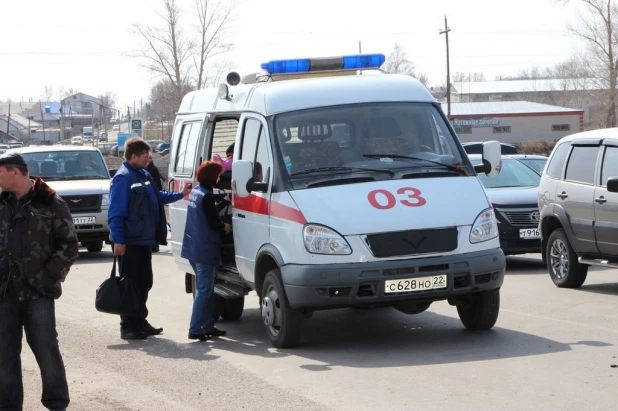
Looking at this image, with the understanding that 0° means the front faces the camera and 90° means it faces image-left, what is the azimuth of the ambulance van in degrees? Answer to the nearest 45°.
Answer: approximately 315°

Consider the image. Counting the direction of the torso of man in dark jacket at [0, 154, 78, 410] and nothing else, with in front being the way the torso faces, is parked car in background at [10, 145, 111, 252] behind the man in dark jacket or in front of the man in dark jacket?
behind

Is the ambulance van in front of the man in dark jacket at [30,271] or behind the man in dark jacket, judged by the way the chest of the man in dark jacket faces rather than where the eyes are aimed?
behind

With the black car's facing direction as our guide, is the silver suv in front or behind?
in front

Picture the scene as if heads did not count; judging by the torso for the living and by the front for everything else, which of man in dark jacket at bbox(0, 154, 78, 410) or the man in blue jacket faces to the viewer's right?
the man in blue jacket

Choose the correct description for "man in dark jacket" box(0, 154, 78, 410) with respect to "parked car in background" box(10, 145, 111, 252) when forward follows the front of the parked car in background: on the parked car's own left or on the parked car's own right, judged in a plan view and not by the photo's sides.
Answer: on the parked car's own right

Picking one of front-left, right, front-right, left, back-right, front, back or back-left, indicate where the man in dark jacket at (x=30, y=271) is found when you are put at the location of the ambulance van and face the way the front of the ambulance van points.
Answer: right

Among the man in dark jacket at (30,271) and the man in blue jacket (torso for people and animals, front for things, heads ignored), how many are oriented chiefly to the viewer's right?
1

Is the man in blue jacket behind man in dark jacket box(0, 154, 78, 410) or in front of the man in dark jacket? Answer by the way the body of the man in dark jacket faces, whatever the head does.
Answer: behind

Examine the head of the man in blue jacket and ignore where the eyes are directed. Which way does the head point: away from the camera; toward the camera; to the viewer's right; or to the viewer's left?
to the viewer's right
